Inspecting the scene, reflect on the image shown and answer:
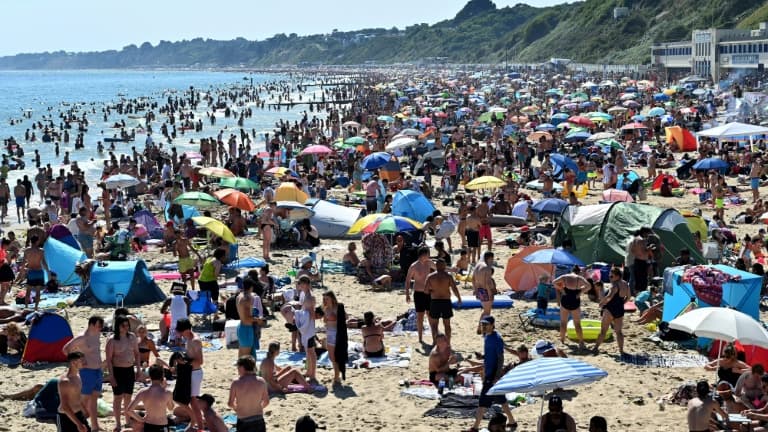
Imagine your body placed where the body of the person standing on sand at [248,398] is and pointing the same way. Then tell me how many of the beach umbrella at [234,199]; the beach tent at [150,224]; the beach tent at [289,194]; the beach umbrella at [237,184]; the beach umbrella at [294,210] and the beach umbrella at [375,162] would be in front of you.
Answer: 6

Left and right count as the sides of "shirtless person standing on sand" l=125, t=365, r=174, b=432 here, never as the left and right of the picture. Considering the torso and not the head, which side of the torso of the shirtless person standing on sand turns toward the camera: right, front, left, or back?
back

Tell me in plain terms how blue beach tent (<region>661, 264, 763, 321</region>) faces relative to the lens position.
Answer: facing the viewer

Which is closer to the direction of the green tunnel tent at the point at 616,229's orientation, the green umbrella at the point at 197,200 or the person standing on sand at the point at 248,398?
the person standing on sand

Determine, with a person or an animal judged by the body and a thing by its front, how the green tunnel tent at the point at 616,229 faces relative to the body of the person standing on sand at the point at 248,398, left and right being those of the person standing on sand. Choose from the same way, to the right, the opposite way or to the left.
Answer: the opposite way

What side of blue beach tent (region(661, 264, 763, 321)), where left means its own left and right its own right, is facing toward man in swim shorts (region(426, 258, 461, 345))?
right

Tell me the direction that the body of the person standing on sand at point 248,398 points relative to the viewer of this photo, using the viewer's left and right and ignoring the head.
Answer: facing away from the viewer

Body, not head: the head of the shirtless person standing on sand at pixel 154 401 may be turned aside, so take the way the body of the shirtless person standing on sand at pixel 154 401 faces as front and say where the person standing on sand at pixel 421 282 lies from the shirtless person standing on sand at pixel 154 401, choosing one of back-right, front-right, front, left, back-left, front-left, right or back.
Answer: front-right

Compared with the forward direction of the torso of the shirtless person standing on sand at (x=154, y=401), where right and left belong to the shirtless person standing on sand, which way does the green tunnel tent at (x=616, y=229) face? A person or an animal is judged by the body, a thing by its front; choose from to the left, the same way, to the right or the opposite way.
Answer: the opposite way

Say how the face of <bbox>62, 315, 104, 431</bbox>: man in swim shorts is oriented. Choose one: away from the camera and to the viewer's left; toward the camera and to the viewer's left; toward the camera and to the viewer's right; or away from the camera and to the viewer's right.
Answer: toward the camera and to the viewer's right
